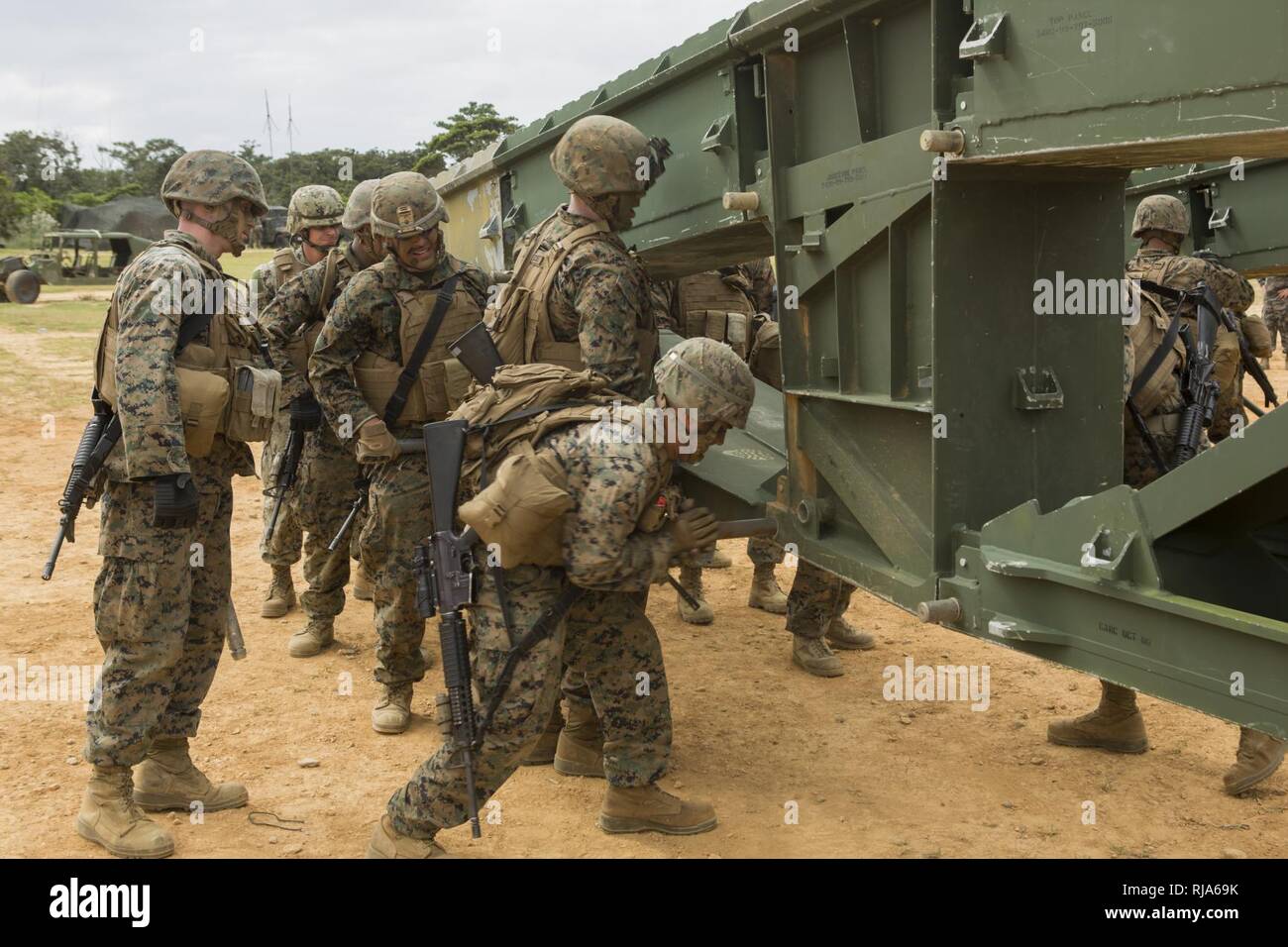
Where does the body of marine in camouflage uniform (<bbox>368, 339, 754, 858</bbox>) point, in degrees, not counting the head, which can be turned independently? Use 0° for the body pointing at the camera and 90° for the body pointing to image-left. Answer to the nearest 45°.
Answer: approximately 270°

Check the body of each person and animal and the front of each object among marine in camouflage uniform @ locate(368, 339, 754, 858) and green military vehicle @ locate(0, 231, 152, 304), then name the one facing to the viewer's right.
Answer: the marine in camouflage uniform

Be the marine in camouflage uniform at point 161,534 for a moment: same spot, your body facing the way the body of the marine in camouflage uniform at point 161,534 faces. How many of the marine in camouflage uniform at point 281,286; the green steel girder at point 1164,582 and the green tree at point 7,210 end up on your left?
2

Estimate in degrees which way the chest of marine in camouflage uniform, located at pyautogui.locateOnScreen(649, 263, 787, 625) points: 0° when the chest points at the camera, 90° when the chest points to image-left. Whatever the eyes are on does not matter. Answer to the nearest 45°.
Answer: approximately 315°

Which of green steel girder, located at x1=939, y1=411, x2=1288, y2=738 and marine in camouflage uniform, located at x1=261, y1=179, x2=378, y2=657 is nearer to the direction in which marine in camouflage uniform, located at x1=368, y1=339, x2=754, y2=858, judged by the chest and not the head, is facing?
the green steel girder

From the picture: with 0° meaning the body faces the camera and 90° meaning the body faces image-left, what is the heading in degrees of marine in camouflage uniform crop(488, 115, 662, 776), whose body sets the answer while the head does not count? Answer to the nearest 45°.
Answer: approximately 225°

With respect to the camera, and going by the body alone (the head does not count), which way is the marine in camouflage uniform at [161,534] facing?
to the viewer's right

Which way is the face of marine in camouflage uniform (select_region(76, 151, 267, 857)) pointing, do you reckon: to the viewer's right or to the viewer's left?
to the viewer's right

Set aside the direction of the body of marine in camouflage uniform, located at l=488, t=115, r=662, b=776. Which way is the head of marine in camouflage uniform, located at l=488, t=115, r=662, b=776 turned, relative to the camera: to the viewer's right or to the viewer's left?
to the viewer's right

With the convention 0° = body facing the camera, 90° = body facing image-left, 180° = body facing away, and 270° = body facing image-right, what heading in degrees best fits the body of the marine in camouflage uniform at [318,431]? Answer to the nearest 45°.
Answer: approximately 315°
